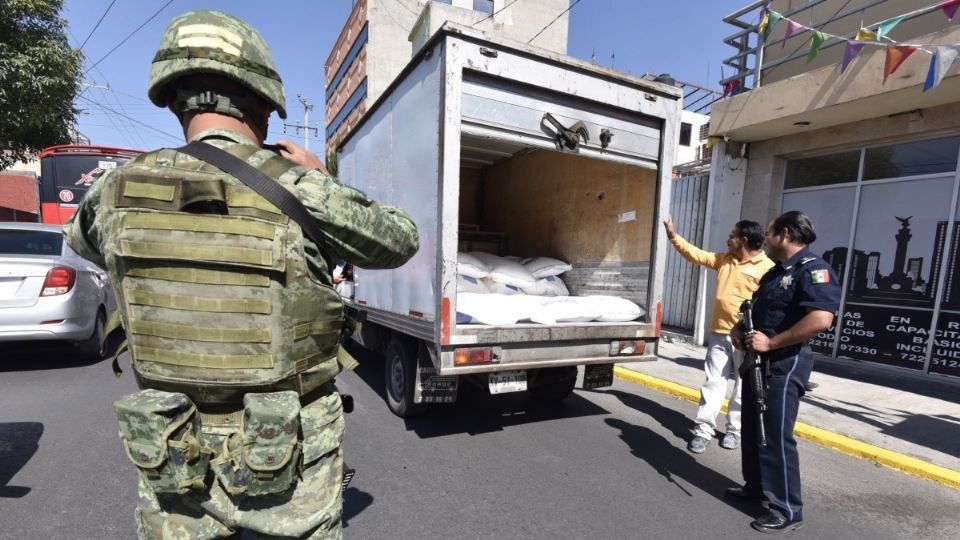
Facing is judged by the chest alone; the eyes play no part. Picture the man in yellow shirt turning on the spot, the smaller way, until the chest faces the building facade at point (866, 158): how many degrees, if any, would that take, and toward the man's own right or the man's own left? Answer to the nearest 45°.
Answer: approximately 180°

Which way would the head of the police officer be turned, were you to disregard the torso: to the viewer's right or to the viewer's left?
to the viewer's left

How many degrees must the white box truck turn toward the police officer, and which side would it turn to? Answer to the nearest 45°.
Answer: approximately 180°

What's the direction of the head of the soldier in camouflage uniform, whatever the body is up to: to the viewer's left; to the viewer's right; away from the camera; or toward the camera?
away from the camera

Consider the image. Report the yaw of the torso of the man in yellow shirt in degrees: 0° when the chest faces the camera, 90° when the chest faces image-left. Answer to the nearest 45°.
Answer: approximately 45°

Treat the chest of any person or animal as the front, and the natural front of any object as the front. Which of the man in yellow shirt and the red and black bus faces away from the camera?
the red and black bus

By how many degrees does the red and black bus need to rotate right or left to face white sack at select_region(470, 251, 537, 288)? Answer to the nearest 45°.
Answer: approximately 180°

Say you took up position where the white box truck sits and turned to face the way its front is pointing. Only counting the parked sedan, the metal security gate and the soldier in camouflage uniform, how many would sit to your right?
1

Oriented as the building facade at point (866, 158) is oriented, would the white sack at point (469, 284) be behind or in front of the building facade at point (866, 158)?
in front

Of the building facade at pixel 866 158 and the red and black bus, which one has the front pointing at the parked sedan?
the building facade

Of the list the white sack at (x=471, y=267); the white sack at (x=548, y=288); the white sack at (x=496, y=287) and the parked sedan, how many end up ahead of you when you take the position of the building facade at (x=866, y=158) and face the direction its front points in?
4

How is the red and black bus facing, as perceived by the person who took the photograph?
facing away from the viewer

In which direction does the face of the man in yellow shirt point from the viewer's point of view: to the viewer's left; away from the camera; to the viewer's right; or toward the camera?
to the viewer's left

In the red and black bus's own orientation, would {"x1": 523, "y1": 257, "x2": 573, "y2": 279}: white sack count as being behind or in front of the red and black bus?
behind
